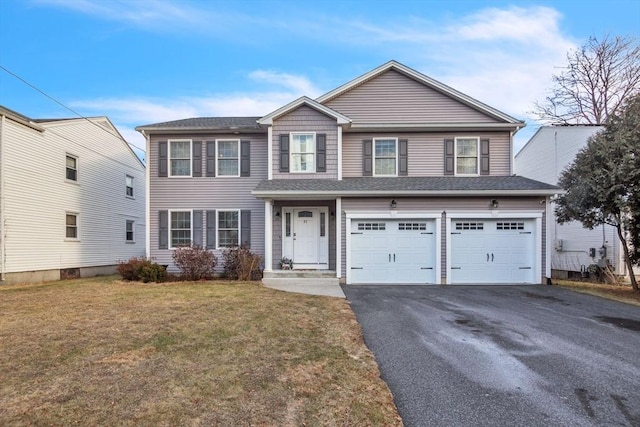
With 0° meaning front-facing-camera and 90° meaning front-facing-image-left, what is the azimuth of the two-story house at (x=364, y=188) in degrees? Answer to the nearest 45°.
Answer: approximately 0°

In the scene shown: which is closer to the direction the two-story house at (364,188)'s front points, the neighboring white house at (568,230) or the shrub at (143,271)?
the shrub

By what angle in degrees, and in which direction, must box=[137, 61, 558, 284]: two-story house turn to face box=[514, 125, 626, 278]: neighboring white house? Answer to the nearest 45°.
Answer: approximately 135° to its left

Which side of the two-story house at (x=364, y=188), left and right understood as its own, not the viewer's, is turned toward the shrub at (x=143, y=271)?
right
